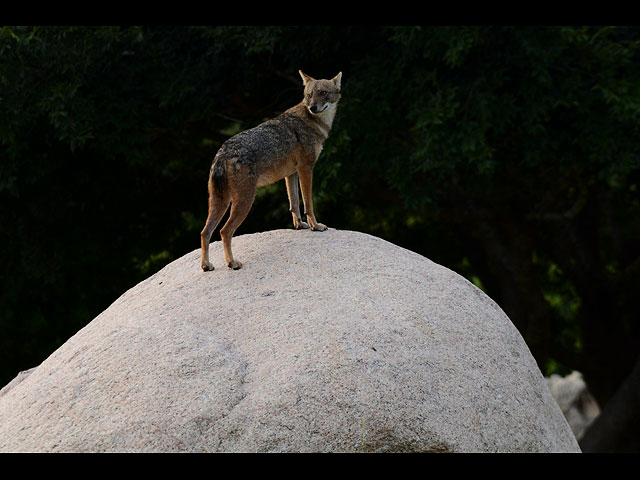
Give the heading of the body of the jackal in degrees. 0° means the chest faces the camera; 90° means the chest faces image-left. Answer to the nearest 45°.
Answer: approximately 225°
